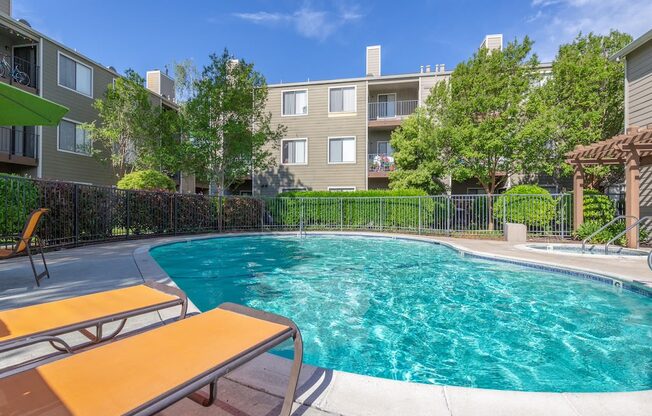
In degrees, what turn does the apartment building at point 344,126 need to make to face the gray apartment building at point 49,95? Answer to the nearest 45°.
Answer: approximately 45° to its right

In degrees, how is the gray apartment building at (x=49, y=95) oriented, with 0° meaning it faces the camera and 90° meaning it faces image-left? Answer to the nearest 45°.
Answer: approximately 315°

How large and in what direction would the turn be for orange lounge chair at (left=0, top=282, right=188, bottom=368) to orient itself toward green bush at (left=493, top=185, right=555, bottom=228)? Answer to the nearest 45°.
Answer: approximately 45° to its right

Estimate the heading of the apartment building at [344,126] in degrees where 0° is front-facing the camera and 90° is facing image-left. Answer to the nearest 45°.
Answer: approximately 0°

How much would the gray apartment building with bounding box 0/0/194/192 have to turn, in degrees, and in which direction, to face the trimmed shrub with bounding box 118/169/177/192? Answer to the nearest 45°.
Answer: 0° — it already faces it

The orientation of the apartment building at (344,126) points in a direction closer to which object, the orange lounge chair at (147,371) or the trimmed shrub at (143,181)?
the orange lounge chair

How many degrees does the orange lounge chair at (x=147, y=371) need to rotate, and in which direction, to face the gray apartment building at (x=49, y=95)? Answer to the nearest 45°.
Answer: approximately 45° to its left
